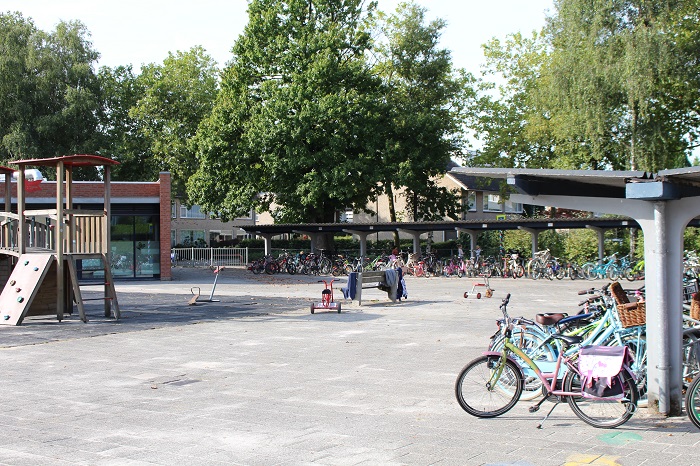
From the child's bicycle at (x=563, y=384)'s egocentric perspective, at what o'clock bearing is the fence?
The fence is roughly at 2 o'clock from the child's bicycle.

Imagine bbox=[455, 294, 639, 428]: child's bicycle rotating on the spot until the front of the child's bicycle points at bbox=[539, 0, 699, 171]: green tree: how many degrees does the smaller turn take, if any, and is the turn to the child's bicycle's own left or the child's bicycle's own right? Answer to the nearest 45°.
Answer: approximately 90° to the child's bicycle's own right

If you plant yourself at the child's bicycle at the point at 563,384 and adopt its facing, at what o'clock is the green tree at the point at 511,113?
The green tree is roughly at 3 o'clock from the child's bicycle.

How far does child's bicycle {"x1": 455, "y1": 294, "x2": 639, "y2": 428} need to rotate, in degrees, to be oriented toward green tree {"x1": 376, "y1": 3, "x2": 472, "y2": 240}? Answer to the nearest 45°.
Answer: approximately 90° to its right

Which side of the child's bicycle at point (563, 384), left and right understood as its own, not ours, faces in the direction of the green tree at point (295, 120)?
right

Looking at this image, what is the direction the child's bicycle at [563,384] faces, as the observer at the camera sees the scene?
facing to the left of the viewer

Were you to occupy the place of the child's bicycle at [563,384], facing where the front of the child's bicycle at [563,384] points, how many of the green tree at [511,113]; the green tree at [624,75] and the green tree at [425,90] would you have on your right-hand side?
3

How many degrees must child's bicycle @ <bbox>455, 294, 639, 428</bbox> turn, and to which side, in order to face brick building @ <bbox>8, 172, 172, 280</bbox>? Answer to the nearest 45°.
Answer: approximately 45° to its right

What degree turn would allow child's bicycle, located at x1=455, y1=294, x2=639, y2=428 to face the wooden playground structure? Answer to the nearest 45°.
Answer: approximately 45° to its right
